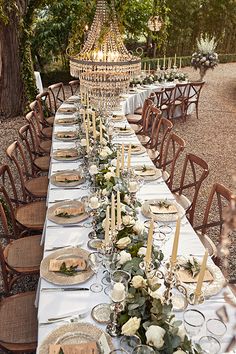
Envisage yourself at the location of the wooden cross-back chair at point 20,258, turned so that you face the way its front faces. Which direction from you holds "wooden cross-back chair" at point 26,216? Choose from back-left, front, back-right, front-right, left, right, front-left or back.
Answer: left

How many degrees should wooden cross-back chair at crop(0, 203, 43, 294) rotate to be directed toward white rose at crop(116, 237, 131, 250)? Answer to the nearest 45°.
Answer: approximately 45° to its right

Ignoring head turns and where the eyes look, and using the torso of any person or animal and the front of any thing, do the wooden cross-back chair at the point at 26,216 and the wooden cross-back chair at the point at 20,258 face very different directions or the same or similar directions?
same or similar directions

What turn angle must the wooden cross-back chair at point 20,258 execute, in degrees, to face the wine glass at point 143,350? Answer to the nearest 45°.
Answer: approximately 90° to its right

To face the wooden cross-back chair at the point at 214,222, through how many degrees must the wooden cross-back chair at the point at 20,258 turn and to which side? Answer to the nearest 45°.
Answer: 0° — it already faces it

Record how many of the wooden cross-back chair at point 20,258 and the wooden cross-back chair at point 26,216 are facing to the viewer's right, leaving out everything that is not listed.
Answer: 2

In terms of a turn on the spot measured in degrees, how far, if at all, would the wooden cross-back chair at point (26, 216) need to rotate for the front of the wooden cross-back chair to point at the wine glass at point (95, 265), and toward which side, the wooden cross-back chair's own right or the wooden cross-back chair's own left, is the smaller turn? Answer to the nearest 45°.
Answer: approximately 90° to the wooden cross-back chair's own right

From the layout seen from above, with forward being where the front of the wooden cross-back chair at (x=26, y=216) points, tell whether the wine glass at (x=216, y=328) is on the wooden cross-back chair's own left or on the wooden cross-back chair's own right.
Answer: on the wooden cross-back chair's own right

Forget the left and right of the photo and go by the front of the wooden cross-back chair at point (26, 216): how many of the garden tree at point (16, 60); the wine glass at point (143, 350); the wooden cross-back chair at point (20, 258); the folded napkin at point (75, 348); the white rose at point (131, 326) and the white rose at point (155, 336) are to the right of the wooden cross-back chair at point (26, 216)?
5

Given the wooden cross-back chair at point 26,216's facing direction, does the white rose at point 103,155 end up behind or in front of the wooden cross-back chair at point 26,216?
in front

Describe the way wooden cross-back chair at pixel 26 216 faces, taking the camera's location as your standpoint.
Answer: facing to the right of the viewer

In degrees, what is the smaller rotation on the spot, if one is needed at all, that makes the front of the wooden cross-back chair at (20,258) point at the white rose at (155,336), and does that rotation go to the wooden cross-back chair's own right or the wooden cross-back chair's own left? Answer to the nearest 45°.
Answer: approximately 90° to the wooden cross-back chair's own right

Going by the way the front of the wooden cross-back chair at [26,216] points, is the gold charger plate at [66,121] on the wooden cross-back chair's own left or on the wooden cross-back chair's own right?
on the wooden cross-back chair's own left

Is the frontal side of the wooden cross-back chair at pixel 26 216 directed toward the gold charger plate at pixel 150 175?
yes

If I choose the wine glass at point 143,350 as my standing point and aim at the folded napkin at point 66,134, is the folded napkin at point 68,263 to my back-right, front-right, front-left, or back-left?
front-left

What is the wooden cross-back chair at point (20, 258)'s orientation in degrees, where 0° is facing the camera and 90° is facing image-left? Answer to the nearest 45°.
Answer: approximately 270°
